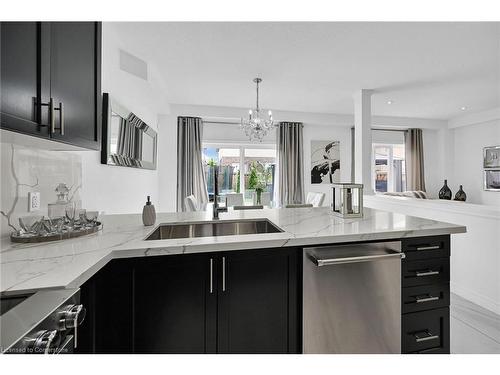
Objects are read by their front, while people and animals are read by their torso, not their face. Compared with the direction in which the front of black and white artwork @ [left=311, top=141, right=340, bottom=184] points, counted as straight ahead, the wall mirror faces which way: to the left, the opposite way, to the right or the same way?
to the left

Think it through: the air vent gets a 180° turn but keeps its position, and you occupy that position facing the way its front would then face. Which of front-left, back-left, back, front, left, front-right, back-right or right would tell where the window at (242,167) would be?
right

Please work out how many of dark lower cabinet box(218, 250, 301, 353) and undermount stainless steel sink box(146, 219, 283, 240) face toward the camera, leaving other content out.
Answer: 2

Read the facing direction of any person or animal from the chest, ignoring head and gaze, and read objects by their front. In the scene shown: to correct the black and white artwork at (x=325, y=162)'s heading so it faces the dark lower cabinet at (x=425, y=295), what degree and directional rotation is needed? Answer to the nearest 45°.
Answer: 0° — it already faces it

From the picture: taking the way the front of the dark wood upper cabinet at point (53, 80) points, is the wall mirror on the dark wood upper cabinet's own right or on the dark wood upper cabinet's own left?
on the dark wood upper cabinet's own left

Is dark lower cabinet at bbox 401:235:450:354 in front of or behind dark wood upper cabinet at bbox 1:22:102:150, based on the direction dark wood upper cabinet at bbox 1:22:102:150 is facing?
in front

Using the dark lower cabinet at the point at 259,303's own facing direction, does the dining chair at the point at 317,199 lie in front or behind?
behind

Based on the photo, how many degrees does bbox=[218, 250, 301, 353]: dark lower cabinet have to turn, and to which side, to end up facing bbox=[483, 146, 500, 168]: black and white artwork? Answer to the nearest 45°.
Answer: approximately 135° to its left

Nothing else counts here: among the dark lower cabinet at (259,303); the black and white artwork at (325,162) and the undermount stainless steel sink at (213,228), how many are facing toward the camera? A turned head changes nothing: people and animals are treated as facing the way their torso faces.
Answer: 3

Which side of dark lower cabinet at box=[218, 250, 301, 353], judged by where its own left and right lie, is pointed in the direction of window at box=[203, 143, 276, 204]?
back

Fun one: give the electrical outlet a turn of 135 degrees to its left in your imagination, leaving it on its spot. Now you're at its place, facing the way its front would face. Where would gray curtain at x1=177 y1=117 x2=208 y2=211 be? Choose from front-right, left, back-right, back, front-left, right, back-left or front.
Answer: front-right

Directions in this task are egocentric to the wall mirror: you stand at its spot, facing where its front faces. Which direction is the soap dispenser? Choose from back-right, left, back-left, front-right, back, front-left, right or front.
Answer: front-right
